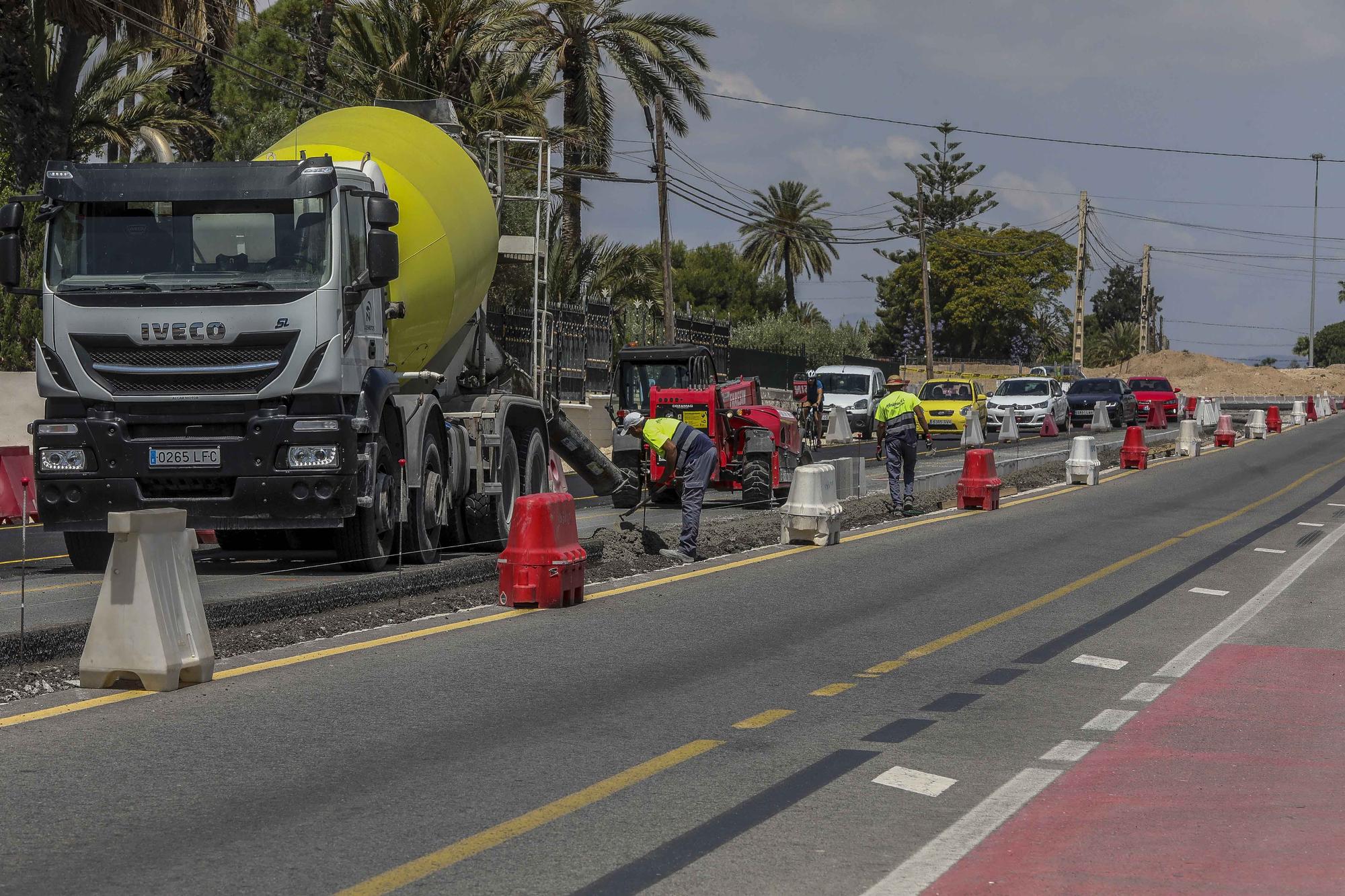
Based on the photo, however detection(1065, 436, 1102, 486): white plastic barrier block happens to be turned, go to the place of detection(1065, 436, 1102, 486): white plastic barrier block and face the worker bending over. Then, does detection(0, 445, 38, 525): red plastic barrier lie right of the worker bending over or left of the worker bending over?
right

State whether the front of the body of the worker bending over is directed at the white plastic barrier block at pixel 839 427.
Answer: no

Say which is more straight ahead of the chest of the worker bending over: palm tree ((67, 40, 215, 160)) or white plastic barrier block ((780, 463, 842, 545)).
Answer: the palm tree

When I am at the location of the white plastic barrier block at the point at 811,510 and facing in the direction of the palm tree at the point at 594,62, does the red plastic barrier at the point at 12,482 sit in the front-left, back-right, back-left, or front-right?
front-left

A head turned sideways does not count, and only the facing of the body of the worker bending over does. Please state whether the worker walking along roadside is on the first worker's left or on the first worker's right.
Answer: on the first worker's right

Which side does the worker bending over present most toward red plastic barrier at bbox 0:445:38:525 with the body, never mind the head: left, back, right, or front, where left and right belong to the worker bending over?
front

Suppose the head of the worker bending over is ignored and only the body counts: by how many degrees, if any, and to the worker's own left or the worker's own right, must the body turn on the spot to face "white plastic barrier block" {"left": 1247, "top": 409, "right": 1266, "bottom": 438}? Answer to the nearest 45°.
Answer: approximately 135° to the worker's own right

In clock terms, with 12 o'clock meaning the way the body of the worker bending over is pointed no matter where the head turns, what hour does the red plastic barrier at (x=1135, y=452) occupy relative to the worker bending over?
The red plastic barrier is roughly at 4 o'clock from the worker bending over.

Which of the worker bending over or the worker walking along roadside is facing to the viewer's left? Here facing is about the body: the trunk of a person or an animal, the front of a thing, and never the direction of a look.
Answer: the worker bending over

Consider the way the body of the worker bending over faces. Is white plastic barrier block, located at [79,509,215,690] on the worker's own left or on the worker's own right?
on the worker's own left

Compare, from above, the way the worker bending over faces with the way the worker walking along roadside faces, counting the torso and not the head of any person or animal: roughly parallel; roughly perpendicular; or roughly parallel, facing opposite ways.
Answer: roughly perpendicular

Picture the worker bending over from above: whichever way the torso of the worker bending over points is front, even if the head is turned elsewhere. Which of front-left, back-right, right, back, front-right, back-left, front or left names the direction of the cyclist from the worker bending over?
right

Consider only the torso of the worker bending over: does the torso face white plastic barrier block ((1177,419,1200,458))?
no

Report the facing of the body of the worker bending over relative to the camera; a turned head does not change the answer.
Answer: to the viewer's left

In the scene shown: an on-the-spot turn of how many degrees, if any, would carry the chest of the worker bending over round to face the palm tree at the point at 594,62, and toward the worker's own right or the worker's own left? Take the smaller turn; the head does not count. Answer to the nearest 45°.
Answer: approximately 90° to the worker's own right
